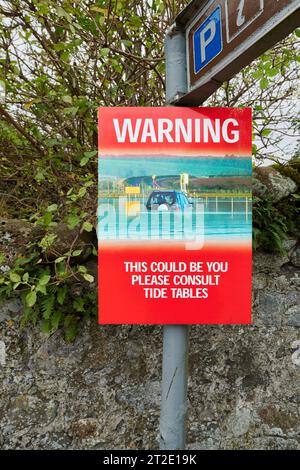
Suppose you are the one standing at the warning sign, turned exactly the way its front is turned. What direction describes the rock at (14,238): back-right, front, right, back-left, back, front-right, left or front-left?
back-right

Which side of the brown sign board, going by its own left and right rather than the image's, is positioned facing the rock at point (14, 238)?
right

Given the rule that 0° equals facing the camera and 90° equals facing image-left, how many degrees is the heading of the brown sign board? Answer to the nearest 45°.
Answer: approximately 45°

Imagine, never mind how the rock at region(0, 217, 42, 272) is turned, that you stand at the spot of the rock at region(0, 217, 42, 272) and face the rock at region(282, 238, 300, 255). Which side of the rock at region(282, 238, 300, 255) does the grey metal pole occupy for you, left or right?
right
